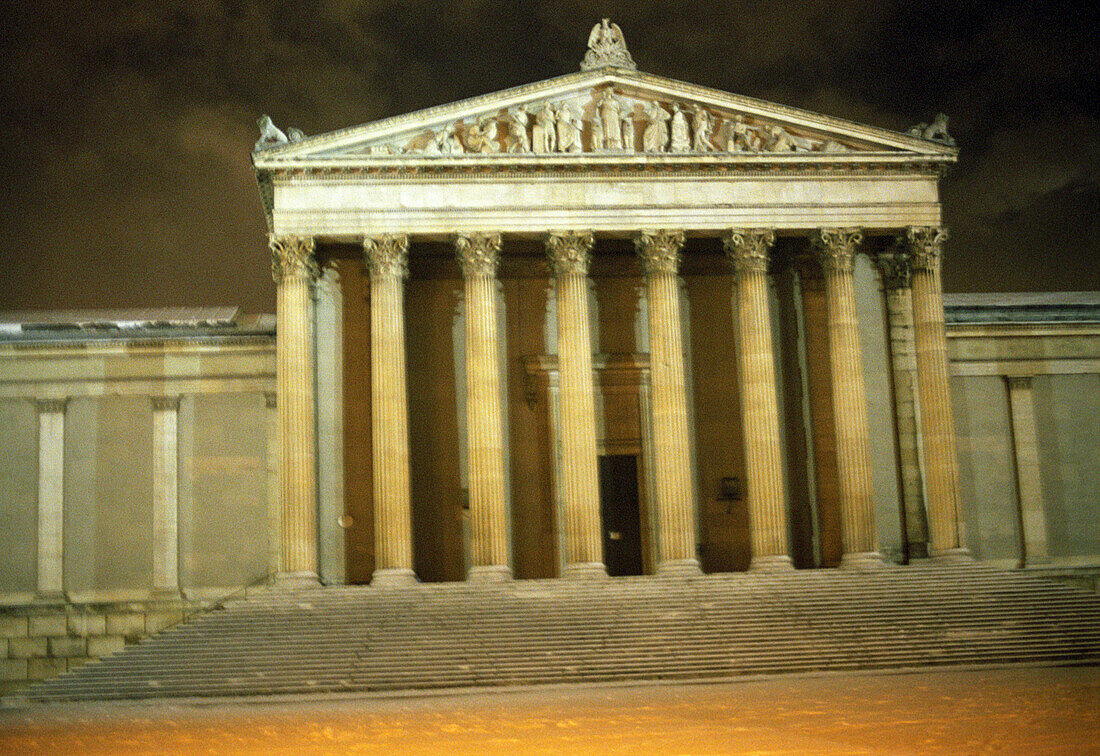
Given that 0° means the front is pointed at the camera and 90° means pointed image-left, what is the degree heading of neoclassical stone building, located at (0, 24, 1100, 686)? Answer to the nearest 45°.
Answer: approximately 0°
